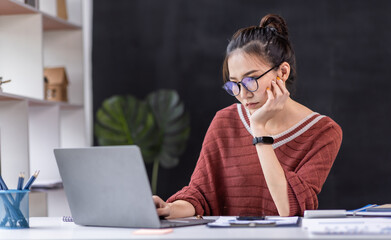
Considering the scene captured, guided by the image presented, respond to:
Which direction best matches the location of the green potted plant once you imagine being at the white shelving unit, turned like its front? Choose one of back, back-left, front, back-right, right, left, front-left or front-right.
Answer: left

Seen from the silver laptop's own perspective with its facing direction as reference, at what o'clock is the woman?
The woman is roughly at 12 o'clock from the silver laptop.

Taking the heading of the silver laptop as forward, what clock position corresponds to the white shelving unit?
The white shelving unit is roughly at 10 o'clock from the silver laptop.

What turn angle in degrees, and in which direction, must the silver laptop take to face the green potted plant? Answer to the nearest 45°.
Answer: approximately 45° to its left

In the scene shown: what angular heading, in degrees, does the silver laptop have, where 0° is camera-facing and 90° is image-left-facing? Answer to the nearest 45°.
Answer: approximately 225°

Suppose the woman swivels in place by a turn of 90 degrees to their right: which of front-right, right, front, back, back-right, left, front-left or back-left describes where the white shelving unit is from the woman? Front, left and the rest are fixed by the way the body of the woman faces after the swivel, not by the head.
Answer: front

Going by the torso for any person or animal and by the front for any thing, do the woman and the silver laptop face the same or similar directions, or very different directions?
very different directions

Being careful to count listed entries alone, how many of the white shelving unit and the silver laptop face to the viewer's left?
0

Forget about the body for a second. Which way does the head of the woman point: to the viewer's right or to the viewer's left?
to the viewer's left

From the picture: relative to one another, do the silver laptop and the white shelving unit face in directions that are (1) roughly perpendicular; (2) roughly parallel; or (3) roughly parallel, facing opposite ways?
roughly perpendicular

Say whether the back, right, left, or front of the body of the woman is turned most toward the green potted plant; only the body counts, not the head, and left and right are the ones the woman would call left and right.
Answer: right

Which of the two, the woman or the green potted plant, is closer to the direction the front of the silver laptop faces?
the woman

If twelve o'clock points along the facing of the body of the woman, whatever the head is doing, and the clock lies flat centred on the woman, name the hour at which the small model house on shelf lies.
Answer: The small model house on shelf is roughly at 3 o'clock from the woman.

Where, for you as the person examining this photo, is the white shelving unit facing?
facing the viewer and to the right of the viewer

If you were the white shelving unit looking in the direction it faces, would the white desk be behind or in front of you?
in front
